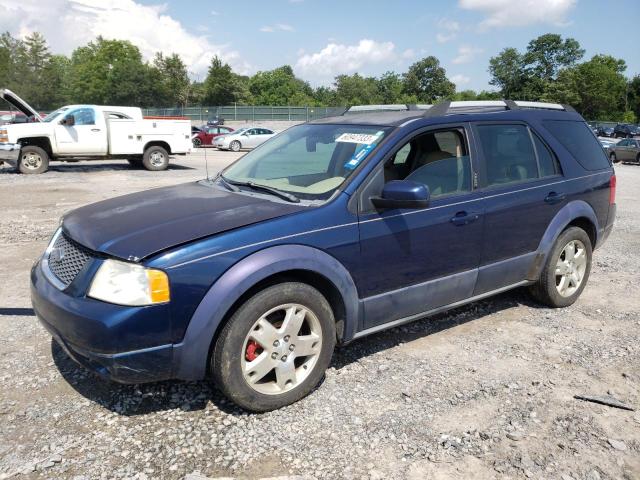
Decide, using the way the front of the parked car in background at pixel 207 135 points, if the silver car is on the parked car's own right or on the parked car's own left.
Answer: on the parked car's own left

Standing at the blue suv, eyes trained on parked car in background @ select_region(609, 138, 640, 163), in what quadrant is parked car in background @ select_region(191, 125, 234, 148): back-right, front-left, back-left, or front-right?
front-left

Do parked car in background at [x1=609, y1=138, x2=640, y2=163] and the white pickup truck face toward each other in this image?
no

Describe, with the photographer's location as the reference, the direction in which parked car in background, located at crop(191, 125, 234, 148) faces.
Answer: facing the viewer and to the left of the viewer

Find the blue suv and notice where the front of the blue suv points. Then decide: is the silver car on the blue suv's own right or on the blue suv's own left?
on the blue suv's own right

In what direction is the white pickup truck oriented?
to the viewer's left

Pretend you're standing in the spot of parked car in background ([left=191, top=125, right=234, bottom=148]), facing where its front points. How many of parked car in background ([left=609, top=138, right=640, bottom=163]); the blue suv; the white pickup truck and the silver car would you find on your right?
0

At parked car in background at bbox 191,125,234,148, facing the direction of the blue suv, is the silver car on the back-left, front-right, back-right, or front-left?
front-left

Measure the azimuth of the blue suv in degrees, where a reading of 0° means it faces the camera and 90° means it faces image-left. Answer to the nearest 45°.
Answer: approximately 45°

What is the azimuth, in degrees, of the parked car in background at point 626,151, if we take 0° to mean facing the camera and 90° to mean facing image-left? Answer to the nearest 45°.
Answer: approximately 90°

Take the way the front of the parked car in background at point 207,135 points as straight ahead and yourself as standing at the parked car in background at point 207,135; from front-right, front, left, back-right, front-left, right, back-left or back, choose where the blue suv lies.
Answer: front-left

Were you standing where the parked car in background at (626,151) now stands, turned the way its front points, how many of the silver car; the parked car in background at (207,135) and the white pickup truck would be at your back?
0

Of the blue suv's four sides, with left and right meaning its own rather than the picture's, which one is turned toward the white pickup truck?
right

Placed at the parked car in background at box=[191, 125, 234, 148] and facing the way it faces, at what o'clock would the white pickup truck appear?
The white pickup truck is roughly at 9 o'clock from the parked car in background.

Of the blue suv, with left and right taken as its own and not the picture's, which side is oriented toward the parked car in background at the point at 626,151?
back

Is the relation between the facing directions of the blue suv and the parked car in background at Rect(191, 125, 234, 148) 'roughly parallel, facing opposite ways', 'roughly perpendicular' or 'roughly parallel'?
roughly parallel
